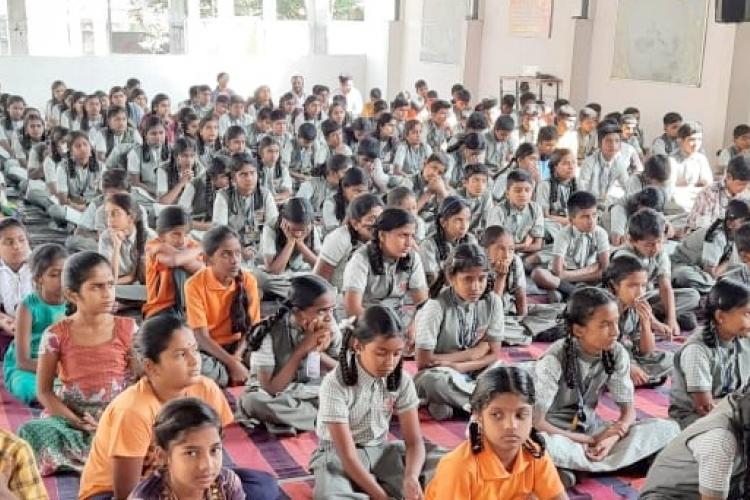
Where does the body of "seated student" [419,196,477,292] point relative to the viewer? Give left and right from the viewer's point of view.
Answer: facing the viewer and to the right of the viewer

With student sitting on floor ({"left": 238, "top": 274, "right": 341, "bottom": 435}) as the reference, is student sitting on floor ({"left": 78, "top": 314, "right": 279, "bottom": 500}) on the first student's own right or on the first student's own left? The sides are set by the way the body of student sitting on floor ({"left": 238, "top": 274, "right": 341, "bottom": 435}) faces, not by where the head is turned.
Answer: on the first student's own right

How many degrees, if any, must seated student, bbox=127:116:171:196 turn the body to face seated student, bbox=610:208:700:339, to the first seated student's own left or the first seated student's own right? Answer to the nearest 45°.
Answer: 0° — they already face them

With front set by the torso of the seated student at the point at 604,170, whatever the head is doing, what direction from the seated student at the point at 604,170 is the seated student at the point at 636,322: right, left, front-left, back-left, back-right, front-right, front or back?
front

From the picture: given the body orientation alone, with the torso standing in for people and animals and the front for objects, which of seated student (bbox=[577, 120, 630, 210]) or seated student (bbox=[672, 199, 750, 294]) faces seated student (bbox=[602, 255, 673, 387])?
seated student (bbox=[577, 120, 630, 210])

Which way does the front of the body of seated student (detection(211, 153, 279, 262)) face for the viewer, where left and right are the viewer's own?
facing the viewer

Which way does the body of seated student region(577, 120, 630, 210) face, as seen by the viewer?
toward the camera

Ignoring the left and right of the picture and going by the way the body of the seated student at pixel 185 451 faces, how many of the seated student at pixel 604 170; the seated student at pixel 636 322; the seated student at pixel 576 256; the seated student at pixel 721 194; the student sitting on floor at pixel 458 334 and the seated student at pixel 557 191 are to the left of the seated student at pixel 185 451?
6

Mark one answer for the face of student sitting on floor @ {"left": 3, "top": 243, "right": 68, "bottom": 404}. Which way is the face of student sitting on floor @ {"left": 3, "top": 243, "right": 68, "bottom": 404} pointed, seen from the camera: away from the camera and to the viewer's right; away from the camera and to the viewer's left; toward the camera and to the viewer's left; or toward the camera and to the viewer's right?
toward the camera and to the viewer's right

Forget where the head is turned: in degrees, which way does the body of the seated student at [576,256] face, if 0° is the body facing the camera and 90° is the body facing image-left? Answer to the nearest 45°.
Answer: approximately 0°

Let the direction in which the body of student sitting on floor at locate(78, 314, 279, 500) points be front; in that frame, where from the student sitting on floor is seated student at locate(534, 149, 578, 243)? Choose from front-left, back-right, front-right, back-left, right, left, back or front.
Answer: left

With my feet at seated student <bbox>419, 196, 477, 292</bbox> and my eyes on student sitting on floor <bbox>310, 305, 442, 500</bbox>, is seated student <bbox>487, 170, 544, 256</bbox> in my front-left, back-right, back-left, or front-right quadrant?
back-left
